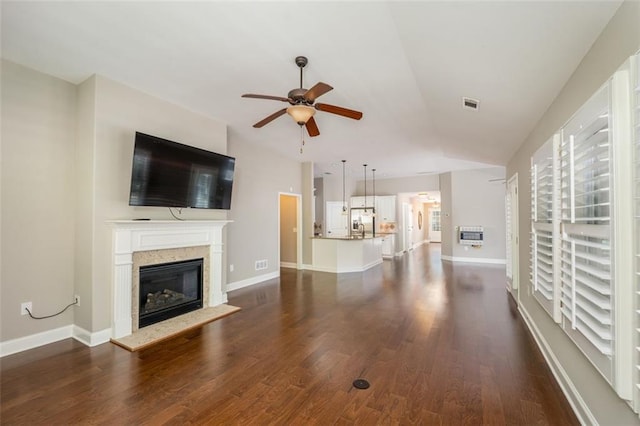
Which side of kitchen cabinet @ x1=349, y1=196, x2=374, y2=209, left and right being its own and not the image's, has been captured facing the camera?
front

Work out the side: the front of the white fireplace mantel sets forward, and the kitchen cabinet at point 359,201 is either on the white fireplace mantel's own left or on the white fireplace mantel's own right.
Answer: on the white fireplace mantel's own left

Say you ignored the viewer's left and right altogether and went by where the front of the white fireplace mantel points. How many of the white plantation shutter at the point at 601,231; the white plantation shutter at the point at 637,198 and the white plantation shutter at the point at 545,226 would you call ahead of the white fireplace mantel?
3

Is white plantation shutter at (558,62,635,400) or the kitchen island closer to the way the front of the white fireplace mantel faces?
the white plantation shutter

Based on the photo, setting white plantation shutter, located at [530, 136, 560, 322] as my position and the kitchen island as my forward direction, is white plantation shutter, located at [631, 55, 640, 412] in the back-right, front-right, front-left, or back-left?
back-left

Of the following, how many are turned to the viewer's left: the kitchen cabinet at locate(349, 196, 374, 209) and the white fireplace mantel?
0

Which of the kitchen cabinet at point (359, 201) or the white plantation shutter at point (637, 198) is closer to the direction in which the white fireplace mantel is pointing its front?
the white plantation shutter

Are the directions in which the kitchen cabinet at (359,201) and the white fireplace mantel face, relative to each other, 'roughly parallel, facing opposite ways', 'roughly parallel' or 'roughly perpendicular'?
roughly perpendicular

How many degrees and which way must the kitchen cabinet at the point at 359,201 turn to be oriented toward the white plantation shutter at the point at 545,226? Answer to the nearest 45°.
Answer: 0° — it already faces it

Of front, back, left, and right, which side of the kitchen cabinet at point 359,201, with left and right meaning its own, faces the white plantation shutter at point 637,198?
front

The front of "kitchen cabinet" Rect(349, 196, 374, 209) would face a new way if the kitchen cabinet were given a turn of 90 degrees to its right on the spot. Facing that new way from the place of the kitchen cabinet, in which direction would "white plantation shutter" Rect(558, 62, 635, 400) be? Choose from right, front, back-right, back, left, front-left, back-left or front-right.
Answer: left

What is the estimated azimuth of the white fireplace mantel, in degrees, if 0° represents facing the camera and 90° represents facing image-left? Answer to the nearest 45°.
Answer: approximately 315°

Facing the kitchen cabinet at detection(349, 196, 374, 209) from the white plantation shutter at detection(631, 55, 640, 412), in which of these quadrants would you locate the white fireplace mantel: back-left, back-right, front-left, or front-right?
front-left

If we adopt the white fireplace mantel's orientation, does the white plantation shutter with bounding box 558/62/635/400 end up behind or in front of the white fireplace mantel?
in front
